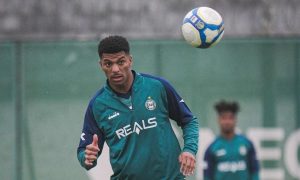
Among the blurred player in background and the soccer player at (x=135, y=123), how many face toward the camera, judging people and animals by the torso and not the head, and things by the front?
2

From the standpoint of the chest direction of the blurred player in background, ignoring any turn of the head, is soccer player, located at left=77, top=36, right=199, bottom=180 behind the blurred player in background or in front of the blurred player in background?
in front

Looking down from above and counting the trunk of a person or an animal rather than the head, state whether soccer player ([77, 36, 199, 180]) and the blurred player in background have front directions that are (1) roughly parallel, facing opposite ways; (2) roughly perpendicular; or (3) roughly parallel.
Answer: roughly parallel

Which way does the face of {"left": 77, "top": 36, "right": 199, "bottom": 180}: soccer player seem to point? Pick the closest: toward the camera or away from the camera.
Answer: toward the camera

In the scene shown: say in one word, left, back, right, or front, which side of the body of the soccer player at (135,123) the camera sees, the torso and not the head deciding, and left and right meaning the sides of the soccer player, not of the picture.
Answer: front

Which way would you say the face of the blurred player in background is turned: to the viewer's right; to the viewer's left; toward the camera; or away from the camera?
toward the camera

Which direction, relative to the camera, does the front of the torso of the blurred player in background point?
toward the camera

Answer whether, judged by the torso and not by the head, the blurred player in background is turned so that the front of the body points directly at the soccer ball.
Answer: yes

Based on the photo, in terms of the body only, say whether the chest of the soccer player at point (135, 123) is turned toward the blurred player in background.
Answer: no
